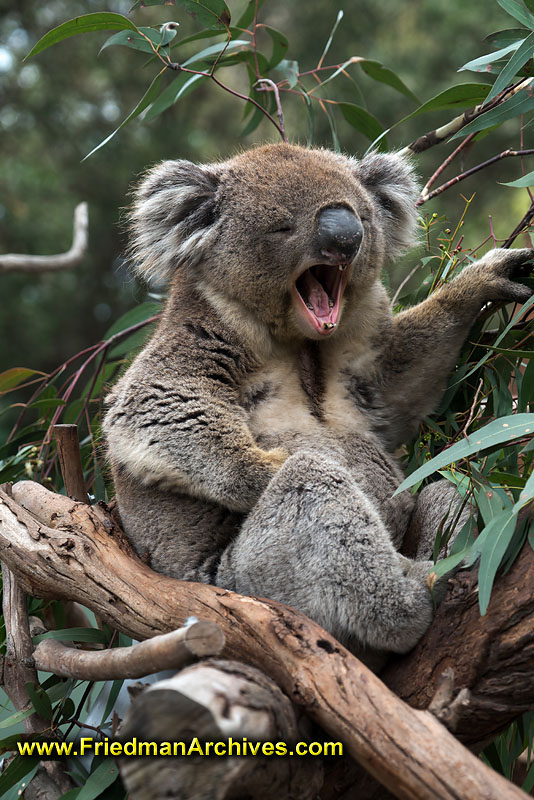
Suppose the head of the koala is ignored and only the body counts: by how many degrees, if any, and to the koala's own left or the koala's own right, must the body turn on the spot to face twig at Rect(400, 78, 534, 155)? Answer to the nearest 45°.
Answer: approximately 90° to the koala's own left

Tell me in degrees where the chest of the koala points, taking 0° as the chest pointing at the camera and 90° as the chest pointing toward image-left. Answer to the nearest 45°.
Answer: approximately 315°

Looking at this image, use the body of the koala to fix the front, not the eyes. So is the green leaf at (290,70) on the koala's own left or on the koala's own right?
on the koala's own left

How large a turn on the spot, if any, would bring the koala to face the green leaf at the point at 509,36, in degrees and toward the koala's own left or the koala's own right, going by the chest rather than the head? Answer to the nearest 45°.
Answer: approximately 90° to the koala's own left

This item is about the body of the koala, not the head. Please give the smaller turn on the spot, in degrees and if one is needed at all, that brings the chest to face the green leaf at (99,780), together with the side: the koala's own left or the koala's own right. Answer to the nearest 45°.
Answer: approximately 90° to the koala's own right

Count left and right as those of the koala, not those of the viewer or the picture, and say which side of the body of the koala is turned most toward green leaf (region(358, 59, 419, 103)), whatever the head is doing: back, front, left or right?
left

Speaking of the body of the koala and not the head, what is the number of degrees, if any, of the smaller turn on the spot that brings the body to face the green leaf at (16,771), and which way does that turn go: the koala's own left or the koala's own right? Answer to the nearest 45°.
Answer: approximately 90° to the koala's own right

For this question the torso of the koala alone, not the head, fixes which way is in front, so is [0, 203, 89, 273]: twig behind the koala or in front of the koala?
behind

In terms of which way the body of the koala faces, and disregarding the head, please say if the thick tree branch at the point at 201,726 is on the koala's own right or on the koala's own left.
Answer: on the koala's own right
